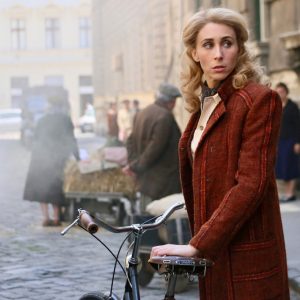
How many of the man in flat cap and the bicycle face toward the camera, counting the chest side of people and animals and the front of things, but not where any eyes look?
0

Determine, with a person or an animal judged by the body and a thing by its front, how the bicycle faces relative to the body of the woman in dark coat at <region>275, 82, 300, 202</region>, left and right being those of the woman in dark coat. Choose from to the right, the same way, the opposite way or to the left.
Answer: to the right

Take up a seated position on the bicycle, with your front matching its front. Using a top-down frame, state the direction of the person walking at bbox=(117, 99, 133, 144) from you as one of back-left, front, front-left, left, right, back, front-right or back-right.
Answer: front-right

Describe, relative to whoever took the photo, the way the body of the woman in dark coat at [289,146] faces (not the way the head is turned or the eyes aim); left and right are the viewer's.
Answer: facing the viewer and to the left of the viewer

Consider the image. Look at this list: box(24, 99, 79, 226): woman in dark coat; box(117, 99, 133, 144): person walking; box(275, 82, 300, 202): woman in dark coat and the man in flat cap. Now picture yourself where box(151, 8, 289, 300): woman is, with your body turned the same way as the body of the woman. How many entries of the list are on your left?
0

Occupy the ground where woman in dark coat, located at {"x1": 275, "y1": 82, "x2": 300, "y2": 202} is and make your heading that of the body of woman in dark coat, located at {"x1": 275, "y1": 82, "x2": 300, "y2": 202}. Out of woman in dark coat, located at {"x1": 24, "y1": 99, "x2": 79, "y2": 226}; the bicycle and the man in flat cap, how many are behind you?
0

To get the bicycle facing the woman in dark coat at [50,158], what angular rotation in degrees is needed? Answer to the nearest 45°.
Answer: approximately 45° to its right

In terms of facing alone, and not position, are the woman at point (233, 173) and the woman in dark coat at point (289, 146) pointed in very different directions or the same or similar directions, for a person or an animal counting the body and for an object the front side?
same or similar directions

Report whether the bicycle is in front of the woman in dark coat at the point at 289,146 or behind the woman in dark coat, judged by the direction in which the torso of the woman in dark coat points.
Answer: in front

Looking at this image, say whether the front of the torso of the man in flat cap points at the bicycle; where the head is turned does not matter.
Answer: no

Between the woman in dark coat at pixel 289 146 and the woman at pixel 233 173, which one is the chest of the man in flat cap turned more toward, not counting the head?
the woman in dark coat

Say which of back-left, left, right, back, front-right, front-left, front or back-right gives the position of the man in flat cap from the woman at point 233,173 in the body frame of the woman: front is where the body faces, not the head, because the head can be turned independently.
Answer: back-right

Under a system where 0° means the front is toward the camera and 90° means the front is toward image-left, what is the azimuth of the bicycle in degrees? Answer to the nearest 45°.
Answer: approximately 135°

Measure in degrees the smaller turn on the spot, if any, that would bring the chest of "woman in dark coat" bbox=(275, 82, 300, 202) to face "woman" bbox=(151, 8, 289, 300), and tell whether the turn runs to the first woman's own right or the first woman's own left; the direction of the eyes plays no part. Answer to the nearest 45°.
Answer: approximately 45° to the first woman's own left

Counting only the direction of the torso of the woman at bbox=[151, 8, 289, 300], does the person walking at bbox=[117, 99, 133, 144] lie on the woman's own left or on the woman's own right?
on the woman's own right
